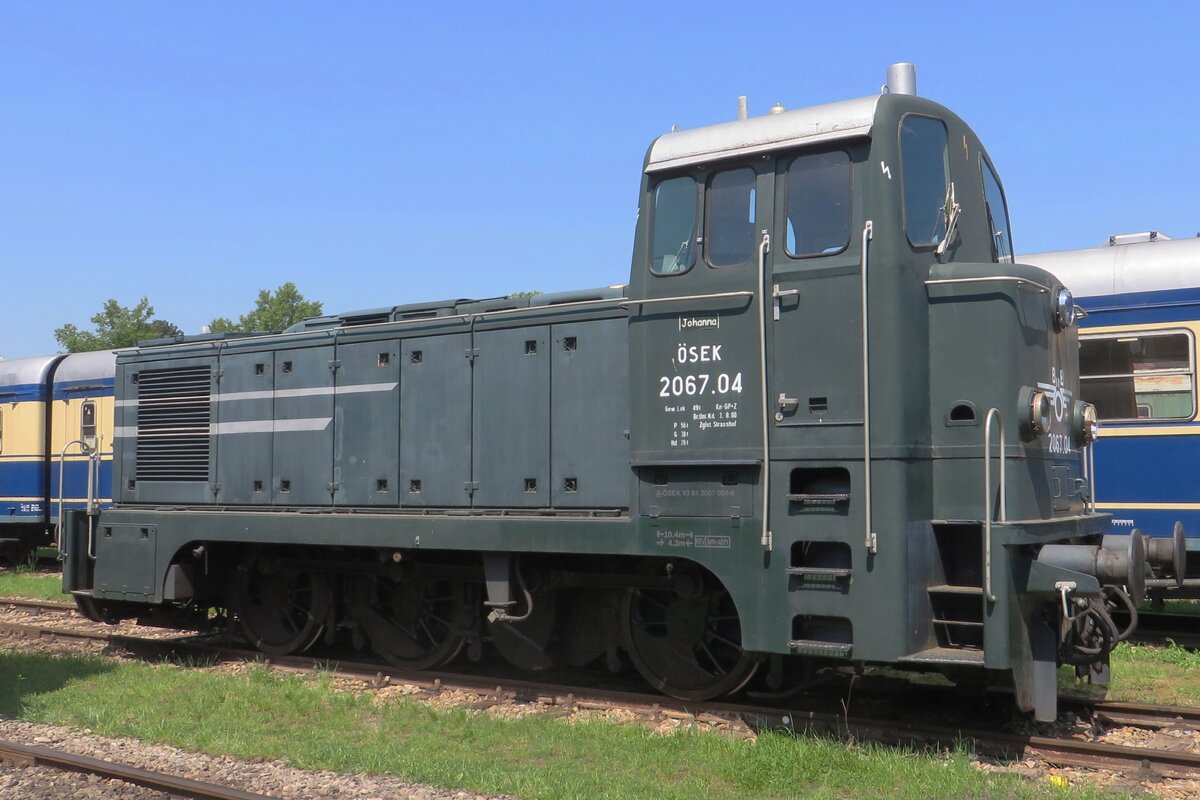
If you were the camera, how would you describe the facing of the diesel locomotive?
facing the viewer and to the right of the viewer

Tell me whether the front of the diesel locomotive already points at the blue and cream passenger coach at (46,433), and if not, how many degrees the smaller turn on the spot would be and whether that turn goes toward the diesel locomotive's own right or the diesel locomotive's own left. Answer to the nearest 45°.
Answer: approximately 180°

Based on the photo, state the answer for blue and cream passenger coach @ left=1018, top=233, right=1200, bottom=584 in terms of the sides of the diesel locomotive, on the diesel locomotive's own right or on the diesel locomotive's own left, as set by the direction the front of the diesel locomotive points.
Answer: on the diesel locomotive's own left

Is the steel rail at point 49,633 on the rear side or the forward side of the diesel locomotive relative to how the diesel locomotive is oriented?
on the rear side
